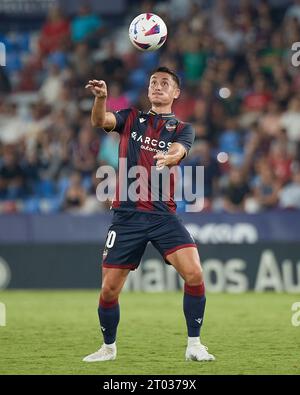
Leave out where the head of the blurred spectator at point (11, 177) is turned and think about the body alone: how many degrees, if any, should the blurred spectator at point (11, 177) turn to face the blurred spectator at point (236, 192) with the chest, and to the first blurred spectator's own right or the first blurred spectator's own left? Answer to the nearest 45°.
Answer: approximately 45° to the first blurred spectator's own left

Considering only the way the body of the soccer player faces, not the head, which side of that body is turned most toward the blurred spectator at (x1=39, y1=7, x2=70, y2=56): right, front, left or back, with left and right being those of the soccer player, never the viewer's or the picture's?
back

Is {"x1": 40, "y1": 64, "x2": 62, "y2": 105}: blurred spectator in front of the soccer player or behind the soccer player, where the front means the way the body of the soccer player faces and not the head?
behind

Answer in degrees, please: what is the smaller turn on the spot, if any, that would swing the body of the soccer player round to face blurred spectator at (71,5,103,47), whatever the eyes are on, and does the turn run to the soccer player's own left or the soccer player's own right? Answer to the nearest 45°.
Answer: approximately 180°

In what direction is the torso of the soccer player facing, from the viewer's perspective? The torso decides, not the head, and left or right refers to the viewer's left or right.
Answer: facing the viewer

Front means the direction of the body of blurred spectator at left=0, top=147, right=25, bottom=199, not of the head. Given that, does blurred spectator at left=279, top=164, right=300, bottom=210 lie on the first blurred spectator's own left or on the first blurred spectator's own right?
on the first blurred spectator's own left

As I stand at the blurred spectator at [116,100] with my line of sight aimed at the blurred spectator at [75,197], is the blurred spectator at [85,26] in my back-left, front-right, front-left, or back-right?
back-right

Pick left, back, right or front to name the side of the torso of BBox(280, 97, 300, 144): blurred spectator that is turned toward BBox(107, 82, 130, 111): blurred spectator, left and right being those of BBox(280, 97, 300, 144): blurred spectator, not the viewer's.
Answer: right

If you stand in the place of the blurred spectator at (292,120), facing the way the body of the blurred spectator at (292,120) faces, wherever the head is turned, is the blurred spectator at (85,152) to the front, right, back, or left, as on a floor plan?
right
